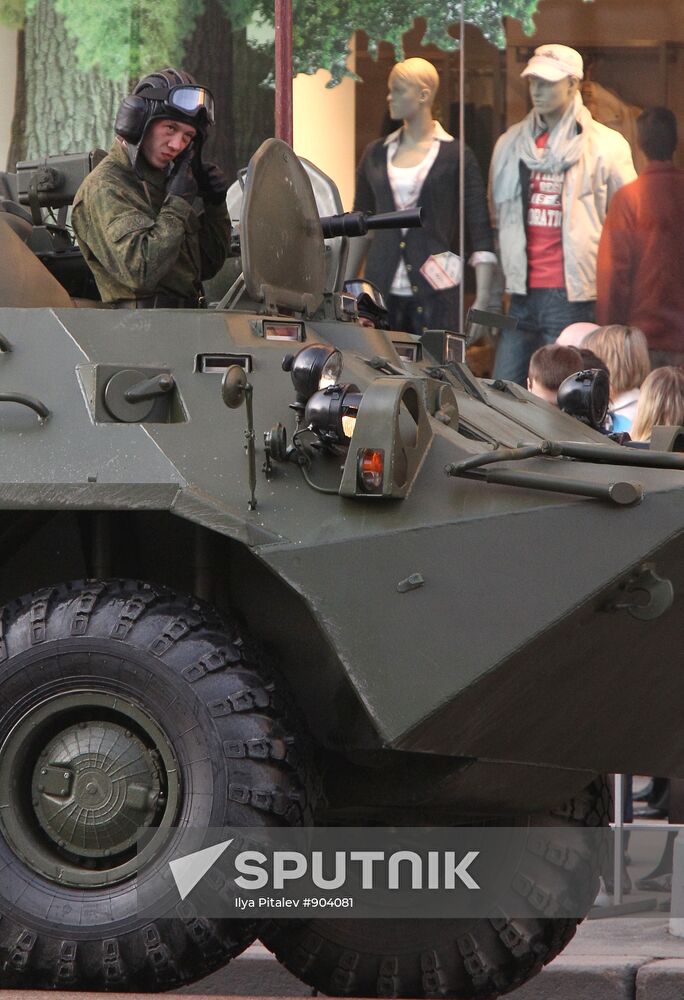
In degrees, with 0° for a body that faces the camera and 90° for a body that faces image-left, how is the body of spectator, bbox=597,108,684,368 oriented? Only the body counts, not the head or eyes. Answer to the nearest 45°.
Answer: approximately 180°

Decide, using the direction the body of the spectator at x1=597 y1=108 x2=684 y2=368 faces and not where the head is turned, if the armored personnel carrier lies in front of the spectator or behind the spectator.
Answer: behind

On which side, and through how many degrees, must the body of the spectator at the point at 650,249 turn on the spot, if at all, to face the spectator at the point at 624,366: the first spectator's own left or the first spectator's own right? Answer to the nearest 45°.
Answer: approximately 180°

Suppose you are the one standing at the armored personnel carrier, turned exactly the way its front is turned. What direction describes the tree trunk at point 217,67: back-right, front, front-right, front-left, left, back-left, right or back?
back-left

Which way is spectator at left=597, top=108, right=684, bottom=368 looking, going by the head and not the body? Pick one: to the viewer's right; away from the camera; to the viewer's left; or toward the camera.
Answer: away from the camera

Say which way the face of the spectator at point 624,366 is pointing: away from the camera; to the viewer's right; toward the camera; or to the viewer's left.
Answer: away from the camera

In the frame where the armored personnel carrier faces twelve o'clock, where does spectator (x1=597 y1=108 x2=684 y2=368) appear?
The spectator is roughly at 8 o'clock from the armored personnel carrier.

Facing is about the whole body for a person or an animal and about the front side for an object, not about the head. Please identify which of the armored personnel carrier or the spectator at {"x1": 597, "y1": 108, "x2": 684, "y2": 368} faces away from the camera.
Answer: the spectator

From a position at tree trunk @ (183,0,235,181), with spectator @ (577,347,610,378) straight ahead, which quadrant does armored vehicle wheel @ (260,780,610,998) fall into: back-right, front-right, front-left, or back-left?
front-right

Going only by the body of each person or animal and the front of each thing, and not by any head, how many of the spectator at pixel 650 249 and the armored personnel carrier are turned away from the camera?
1
